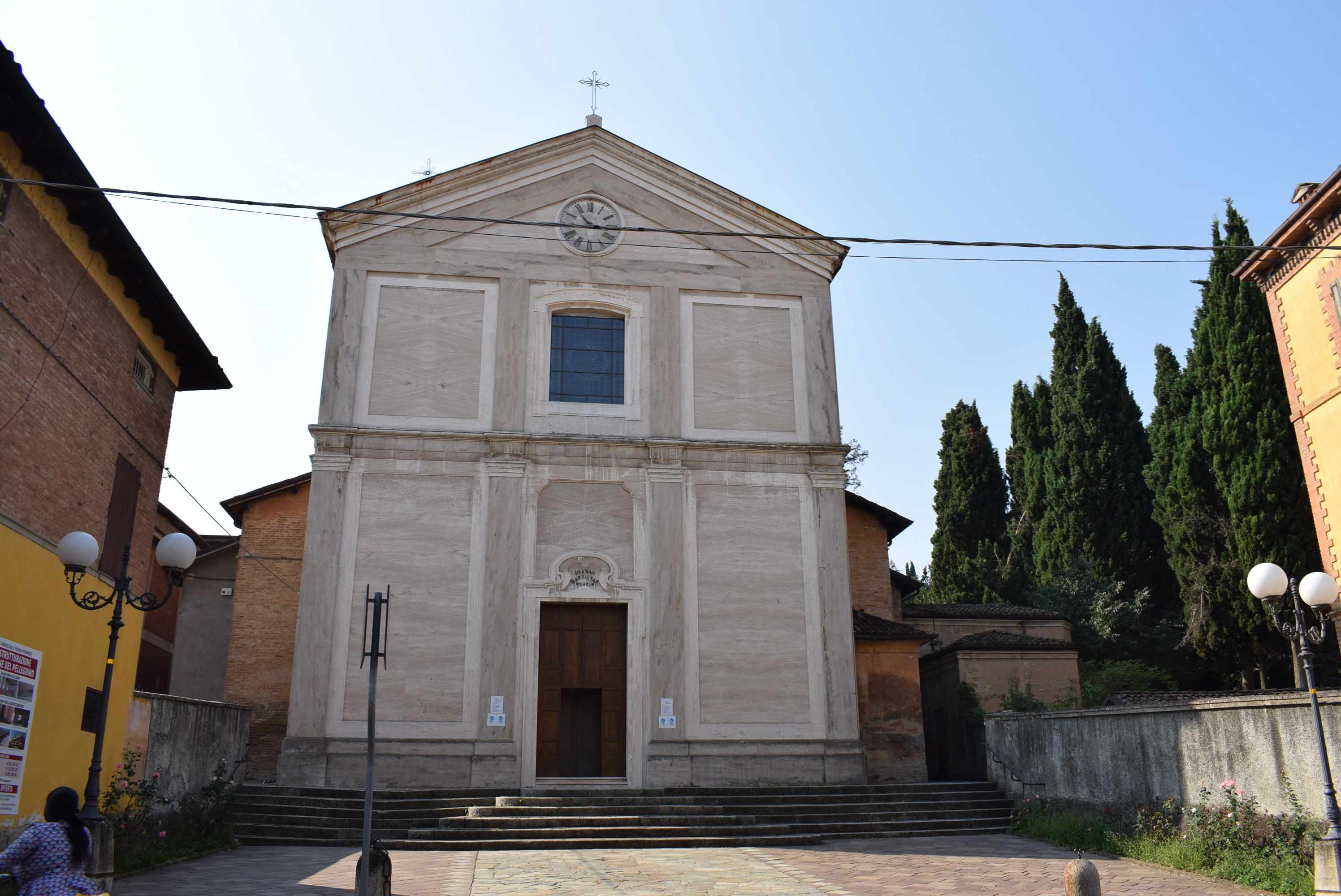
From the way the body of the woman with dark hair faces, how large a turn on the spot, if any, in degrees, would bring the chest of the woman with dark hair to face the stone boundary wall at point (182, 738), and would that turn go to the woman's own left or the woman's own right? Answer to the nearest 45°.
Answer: approximately 45° to the woman's own right

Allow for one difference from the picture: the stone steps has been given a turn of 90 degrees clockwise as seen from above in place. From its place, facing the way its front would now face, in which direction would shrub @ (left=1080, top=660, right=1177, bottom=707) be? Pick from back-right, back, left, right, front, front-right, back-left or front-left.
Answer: back-right

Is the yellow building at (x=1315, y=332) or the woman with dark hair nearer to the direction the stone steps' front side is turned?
the woman with dark hair

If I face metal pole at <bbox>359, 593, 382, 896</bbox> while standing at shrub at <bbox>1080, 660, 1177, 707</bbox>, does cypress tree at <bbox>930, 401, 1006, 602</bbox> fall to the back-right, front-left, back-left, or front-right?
back-right

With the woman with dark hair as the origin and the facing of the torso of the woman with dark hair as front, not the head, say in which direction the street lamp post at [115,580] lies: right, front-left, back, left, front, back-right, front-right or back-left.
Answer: front-right

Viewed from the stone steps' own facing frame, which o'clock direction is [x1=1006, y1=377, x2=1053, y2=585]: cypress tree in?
The cypress tree is roughly at 7 o'clock from the stone steps.

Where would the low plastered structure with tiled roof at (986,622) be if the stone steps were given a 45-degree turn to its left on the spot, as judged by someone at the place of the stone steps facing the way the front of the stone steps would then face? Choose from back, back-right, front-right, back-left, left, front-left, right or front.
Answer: left

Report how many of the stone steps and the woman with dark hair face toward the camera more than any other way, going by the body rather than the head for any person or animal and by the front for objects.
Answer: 1

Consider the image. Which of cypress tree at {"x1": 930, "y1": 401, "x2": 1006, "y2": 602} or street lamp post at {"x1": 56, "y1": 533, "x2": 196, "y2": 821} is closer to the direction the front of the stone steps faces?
the street lamp post

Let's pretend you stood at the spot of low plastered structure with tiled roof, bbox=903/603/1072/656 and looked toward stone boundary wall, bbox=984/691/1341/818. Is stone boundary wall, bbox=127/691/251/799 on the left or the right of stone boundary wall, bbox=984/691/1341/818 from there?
right

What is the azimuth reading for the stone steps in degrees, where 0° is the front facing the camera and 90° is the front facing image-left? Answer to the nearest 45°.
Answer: approximately 0°

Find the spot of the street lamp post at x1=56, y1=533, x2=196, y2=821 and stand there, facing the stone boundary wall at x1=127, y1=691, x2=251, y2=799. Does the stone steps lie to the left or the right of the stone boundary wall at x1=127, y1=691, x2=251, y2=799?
right

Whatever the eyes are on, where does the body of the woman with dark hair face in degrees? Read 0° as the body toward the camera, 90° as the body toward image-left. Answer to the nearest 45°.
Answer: approximately 135°

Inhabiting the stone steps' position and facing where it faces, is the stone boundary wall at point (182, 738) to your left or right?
on your right

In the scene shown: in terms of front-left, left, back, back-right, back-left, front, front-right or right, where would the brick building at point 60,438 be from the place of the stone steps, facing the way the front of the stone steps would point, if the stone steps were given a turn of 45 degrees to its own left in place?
right

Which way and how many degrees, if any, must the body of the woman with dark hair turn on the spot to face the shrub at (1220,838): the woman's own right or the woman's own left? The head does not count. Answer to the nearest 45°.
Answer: approximately 135° to the woman's own right
